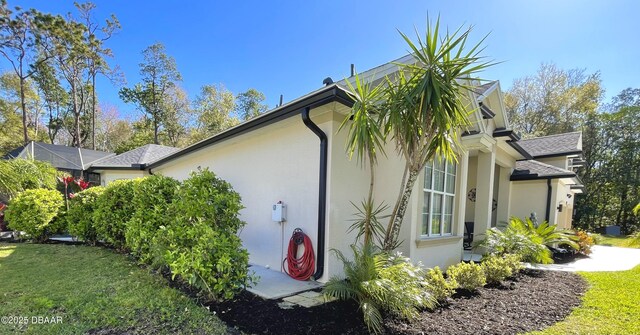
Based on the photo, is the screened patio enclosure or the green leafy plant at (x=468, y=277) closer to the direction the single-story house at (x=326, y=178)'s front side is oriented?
the green leafy plant

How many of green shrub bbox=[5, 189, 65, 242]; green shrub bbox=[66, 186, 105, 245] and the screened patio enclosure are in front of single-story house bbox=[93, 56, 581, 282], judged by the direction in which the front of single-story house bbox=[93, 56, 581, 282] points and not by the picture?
0

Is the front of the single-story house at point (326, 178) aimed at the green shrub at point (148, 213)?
no

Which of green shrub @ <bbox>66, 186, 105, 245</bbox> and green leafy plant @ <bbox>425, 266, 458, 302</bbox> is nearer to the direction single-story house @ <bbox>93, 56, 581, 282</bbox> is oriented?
the green leafy plant

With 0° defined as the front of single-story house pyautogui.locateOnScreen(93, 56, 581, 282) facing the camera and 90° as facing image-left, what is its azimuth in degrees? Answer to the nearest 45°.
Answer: approximately 315°

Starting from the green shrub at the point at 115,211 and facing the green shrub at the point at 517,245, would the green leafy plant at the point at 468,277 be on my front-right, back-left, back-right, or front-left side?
front-right
